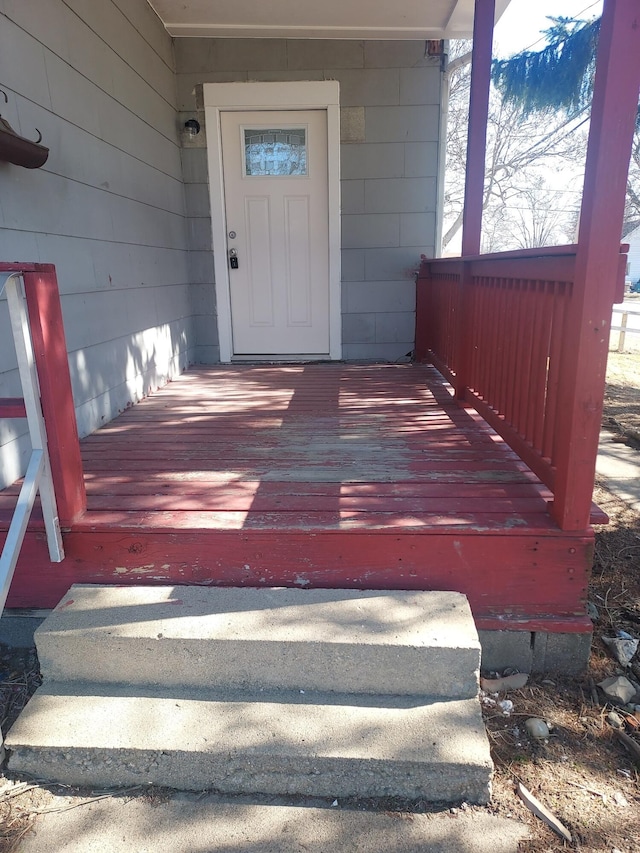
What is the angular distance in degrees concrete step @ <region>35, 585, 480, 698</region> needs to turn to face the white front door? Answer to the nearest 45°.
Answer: approximately 180°

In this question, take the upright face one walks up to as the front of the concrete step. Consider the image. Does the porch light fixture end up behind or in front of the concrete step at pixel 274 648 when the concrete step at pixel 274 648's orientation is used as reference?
behind

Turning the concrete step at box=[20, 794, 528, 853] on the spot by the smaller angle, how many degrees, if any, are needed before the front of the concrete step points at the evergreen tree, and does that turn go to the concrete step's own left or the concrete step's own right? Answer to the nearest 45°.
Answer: approximately 135° to the concrete step's own left

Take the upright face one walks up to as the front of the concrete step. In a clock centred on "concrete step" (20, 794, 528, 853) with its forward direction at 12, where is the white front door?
The white front door is roughly at 6 o'clock from the concrete step.

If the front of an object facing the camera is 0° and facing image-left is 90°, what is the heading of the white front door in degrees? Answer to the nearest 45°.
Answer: approximately 0°
